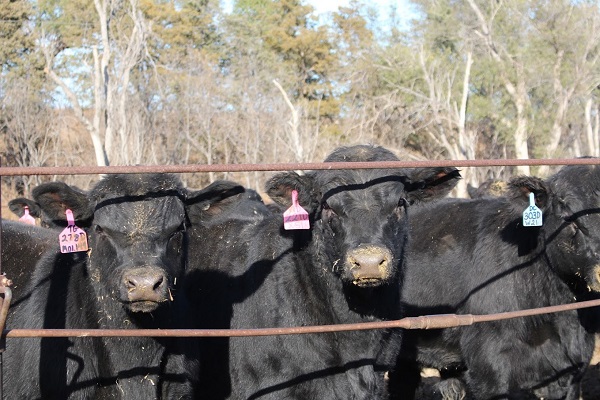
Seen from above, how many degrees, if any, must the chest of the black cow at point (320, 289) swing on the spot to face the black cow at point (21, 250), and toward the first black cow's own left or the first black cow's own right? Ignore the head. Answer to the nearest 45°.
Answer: approximately 135° to the first black cow's own right

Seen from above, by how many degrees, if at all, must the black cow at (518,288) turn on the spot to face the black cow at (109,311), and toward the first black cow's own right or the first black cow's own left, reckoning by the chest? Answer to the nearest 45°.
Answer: approximately 90° to the first black cow's own right

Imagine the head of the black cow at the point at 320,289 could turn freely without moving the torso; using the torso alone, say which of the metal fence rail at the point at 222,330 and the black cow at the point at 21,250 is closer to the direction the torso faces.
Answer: the metal fence rail

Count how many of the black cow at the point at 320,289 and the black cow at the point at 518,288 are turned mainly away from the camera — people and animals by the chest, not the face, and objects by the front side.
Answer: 0

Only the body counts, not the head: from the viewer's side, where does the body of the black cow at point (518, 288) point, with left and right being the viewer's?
facing the viewer and to the right of the viewer

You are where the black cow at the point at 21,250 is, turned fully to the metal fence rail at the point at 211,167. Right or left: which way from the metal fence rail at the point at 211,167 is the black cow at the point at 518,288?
left

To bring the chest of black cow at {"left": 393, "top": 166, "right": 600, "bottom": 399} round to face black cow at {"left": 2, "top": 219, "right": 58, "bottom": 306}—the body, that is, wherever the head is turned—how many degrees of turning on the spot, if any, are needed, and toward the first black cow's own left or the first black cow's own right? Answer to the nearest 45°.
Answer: approximately 135° to the first black cow's own right

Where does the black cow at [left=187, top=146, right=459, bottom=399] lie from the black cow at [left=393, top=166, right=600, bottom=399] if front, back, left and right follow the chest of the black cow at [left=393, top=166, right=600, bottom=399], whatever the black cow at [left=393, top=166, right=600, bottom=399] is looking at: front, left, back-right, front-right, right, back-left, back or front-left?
right
